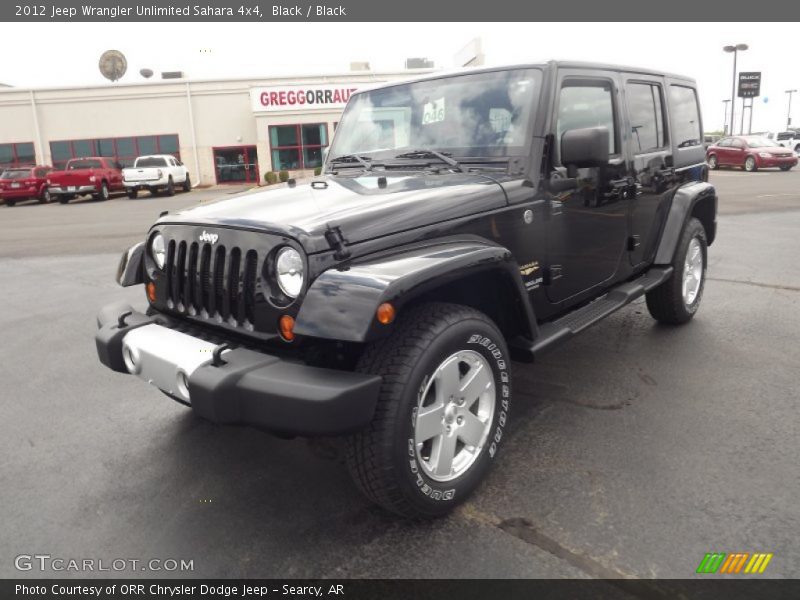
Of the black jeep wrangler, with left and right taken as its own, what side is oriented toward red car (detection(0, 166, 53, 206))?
right

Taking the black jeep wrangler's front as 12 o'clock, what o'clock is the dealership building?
The dealership building is roughly at 4 o'clock from the black jeep wrangler.

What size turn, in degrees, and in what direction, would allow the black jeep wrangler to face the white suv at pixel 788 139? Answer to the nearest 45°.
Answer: approximately 180°

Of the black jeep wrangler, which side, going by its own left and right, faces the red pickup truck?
right

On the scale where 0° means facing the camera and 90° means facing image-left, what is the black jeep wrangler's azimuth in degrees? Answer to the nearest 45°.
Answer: approximately 45°
